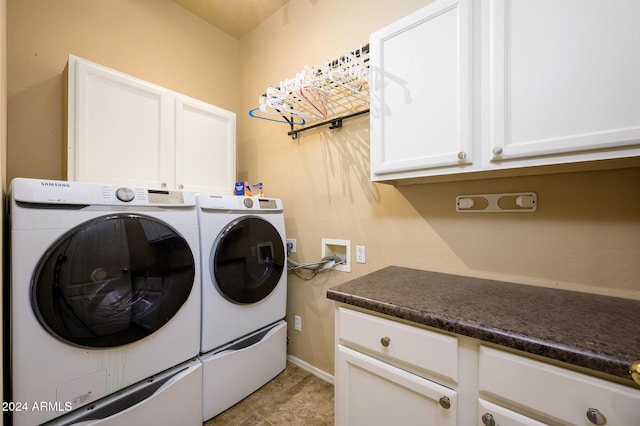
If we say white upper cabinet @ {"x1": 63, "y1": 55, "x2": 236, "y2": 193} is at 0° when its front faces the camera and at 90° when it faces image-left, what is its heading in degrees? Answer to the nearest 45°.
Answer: approximately 315°

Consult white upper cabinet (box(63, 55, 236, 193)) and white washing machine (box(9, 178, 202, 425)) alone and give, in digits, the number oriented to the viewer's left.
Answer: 0

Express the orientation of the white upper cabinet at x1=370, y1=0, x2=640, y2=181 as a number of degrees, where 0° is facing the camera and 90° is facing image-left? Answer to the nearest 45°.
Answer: approximately 45°

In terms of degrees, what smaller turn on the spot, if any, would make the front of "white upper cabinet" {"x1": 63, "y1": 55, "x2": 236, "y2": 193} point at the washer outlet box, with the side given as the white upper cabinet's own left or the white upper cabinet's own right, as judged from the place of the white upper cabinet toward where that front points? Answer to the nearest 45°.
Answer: approximately 45° to the white upper cabinet's own left

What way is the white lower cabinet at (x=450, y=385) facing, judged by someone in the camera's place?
facing the viewer and to the left of the viewer

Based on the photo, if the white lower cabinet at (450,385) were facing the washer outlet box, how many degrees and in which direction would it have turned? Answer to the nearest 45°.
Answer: approximately 90° to its right

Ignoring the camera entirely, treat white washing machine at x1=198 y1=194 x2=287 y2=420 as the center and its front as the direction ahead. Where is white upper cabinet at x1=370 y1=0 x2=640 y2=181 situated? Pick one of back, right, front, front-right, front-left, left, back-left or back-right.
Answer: front

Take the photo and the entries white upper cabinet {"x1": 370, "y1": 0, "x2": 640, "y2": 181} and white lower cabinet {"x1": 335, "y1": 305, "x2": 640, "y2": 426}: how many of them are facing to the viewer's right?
0

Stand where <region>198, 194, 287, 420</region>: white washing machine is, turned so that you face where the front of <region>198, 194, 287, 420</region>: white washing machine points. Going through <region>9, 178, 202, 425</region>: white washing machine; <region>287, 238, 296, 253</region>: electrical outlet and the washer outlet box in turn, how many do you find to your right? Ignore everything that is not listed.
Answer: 1

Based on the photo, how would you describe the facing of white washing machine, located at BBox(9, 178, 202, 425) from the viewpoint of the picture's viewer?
facing the viewer and to the right of the viewer

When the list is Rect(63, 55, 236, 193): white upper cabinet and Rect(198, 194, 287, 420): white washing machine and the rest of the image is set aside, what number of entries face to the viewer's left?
0

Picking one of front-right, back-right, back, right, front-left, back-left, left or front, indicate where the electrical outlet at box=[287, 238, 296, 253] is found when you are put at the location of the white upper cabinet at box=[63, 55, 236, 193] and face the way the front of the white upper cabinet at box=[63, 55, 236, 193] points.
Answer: front-left

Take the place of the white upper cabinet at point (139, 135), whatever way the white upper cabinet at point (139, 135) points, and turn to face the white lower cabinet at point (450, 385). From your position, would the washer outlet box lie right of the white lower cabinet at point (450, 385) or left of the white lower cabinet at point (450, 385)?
left
